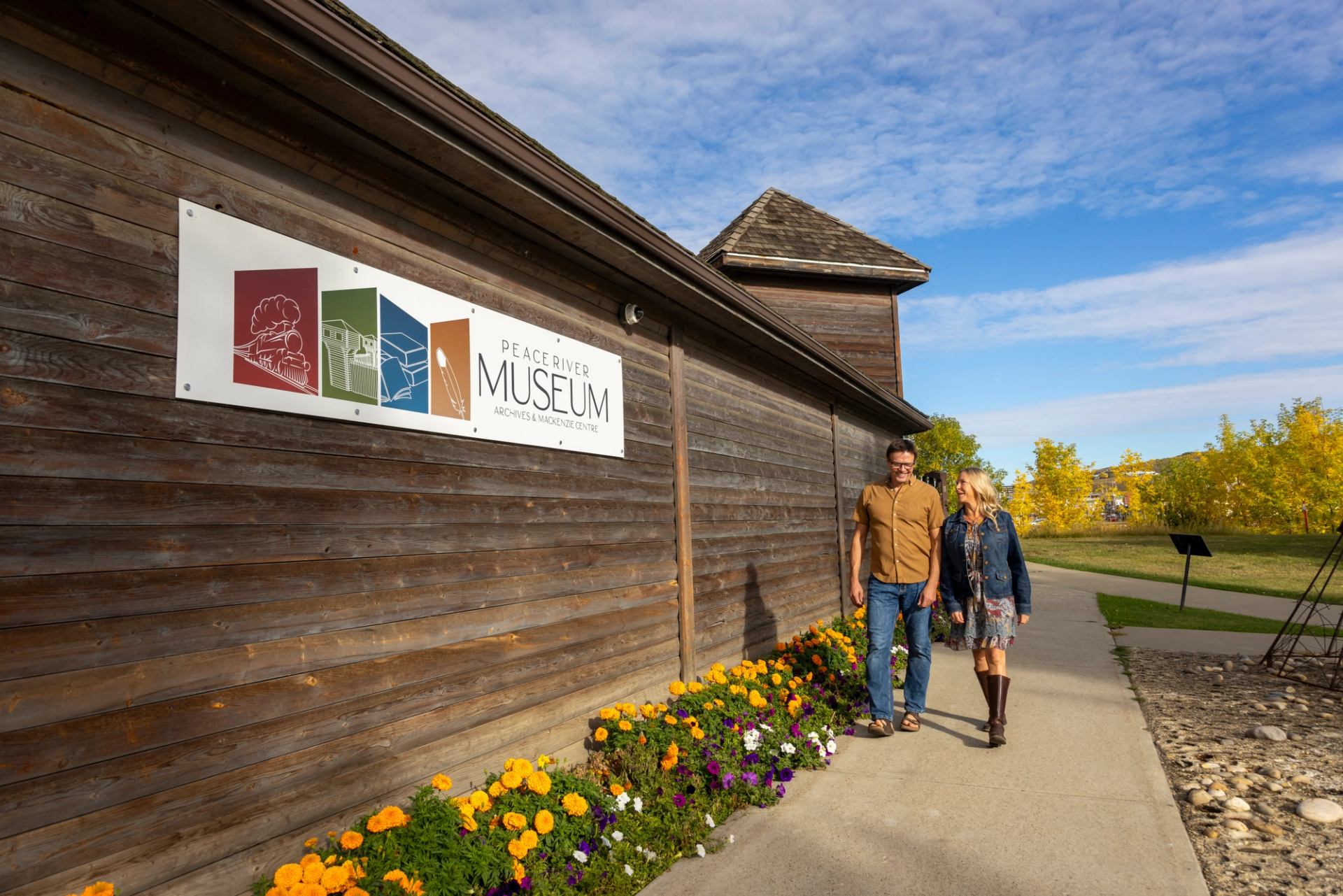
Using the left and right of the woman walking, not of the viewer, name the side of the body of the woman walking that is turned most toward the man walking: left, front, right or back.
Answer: right

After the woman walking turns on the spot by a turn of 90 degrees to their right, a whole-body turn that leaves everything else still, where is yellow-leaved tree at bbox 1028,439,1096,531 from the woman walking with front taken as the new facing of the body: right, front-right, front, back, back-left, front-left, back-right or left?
right

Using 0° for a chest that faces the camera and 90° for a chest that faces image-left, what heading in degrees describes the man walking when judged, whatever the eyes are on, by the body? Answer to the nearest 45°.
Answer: approximately 0°

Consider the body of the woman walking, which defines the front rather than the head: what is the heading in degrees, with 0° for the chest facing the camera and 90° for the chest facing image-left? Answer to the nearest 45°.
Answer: approximately 0°

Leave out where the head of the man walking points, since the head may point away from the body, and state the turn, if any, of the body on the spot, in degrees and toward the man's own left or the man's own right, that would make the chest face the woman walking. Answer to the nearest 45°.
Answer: approximately 90° to the man's own left

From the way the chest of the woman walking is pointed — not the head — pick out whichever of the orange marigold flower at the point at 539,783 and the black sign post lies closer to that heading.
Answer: the orange marigold flower

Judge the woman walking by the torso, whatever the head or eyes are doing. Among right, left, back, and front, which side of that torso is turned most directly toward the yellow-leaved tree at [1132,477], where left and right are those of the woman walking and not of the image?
back

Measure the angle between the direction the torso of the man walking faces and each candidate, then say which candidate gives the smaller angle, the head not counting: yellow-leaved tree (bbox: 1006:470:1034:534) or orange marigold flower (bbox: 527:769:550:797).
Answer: the orange marigold flower

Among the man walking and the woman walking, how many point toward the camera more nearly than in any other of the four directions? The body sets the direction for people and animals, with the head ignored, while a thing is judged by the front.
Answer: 2

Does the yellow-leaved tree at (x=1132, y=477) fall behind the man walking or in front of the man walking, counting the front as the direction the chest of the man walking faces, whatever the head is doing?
behind

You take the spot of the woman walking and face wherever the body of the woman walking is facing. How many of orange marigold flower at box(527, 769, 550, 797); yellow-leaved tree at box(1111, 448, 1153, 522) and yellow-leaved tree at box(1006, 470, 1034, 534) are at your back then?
2

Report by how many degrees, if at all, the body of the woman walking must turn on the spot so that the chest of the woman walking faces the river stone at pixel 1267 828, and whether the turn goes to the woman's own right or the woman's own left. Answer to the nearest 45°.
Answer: approximately 45° to the woman's own left
